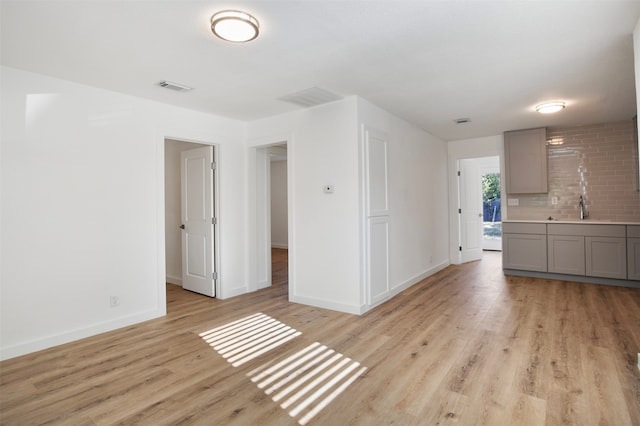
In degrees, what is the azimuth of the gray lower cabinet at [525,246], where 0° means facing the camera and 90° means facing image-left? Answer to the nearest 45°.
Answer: approximately 0°

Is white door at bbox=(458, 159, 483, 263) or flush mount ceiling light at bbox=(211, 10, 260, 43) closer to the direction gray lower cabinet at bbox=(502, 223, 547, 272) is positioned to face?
the flush mount ceiling light

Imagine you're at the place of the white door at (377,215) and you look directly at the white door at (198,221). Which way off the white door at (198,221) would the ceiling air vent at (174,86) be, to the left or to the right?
left

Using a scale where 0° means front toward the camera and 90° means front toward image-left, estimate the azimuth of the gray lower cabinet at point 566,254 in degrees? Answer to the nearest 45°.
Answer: approximately 0°
